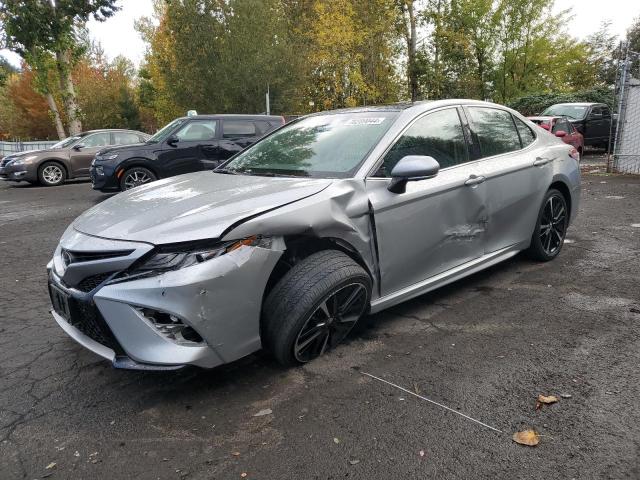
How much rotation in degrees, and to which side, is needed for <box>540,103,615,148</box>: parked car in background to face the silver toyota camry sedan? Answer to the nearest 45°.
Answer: approximately 45° to its left

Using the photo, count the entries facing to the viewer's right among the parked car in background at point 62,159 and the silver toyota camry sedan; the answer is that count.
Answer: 0

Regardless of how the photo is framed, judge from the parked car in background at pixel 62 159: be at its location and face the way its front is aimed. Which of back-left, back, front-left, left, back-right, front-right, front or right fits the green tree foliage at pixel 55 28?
back-right

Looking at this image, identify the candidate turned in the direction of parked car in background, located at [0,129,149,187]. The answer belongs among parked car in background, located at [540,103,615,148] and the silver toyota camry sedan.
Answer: parked car in background, located at [540,103,615,148]

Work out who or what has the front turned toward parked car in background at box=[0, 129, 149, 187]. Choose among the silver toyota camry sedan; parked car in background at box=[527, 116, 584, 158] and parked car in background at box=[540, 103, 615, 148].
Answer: parked car in background at box=[540, 103, 615, 148]

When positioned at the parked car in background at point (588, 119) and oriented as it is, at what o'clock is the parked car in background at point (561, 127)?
the parked car in background at point (561, 127) is roughly at 11 o'clock from the parked car in background at point (588, 119).

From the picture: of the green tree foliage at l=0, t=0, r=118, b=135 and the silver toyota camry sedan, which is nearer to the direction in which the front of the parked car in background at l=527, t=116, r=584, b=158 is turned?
the silver toyota camry sedan

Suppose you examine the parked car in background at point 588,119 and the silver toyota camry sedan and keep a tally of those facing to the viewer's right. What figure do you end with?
0

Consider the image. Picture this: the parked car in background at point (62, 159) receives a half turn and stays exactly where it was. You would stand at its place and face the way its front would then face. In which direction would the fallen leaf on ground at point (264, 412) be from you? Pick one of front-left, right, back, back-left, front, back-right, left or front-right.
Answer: back-right

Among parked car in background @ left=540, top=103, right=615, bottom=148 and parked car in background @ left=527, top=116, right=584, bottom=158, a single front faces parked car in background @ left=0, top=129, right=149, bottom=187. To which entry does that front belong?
parked car in background @ left=540, top=103, right=615, bottom=148

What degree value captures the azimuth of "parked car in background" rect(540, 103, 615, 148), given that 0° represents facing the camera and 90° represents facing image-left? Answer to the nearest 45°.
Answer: approximately 45°

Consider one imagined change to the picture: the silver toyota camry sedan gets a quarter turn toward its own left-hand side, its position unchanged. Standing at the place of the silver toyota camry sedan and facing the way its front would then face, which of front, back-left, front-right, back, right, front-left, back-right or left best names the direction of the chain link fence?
left

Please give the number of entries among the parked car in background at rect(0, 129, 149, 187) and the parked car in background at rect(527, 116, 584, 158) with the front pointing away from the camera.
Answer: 0
